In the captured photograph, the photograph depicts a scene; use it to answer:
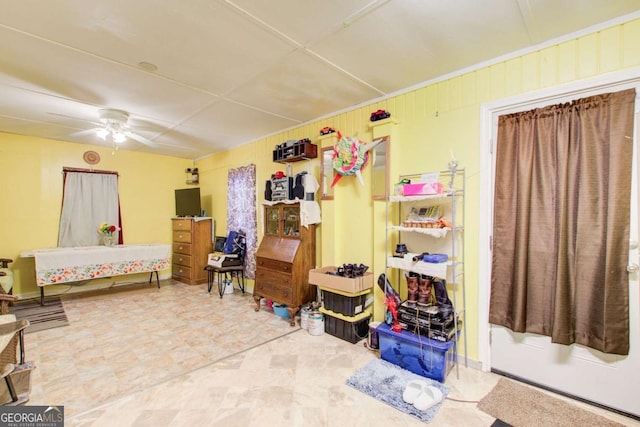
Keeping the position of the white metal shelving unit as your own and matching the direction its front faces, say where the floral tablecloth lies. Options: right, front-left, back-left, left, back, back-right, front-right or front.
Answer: front-right

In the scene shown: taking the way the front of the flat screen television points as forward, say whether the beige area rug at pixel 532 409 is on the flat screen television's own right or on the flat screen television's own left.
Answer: on the flat screen television's own left

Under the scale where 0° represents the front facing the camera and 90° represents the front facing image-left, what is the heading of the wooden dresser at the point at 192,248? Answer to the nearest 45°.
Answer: approximately 45°

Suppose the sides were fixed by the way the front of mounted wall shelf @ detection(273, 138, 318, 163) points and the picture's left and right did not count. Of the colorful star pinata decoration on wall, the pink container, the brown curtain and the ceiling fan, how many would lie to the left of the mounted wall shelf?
3

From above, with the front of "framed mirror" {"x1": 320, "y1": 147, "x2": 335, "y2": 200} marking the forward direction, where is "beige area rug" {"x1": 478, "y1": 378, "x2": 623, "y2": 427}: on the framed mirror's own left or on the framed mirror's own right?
on the framed mirror's own left

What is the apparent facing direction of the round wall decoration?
toward the camera

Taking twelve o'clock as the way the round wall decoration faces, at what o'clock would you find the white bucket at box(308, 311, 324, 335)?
The white bucket is roughly at 11 o'clock from the round wall decoration.

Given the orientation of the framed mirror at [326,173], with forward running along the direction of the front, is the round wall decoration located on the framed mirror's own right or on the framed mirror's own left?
on the framed mirror's own right

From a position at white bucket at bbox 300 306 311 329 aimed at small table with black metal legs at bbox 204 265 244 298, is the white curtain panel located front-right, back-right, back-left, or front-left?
front-left

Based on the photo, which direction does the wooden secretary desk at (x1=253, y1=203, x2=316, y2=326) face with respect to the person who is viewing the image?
facing the viewer and to the left of the viewer

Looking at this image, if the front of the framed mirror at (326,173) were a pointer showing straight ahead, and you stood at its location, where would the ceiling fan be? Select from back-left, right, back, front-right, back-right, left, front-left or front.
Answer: front-right

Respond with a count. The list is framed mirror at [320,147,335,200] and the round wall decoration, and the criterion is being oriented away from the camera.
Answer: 0

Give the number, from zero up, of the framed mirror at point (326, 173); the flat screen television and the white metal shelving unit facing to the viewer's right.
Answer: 0

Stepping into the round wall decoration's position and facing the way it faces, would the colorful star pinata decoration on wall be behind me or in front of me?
in front
